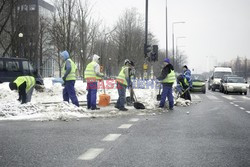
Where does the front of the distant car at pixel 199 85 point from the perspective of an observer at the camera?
facing the viewer

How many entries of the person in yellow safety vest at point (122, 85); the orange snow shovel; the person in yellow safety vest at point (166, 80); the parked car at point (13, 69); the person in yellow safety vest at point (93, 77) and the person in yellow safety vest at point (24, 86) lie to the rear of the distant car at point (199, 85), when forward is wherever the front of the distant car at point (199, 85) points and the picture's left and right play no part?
0

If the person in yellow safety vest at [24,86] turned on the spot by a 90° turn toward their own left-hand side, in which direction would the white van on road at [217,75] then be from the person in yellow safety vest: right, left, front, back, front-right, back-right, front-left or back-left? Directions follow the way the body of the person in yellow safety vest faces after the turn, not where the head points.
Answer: back-left

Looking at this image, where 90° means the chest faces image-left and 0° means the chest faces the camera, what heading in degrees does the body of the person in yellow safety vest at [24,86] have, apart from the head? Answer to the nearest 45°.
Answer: approximately 90°

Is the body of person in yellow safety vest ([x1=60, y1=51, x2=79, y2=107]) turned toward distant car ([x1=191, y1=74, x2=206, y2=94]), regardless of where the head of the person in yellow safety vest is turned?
no

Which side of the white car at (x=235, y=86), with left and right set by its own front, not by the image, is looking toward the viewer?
front

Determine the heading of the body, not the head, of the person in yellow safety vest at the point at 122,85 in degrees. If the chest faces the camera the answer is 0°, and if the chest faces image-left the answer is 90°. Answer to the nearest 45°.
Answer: approximately 270°

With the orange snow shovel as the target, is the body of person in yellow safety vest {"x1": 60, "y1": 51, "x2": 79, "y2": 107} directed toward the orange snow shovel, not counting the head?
no

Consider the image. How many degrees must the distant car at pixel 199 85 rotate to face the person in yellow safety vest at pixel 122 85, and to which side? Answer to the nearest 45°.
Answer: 0° — it already faces them

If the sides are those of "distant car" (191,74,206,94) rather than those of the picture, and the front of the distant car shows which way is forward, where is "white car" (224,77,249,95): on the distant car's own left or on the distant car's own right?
on the distant car's own left
